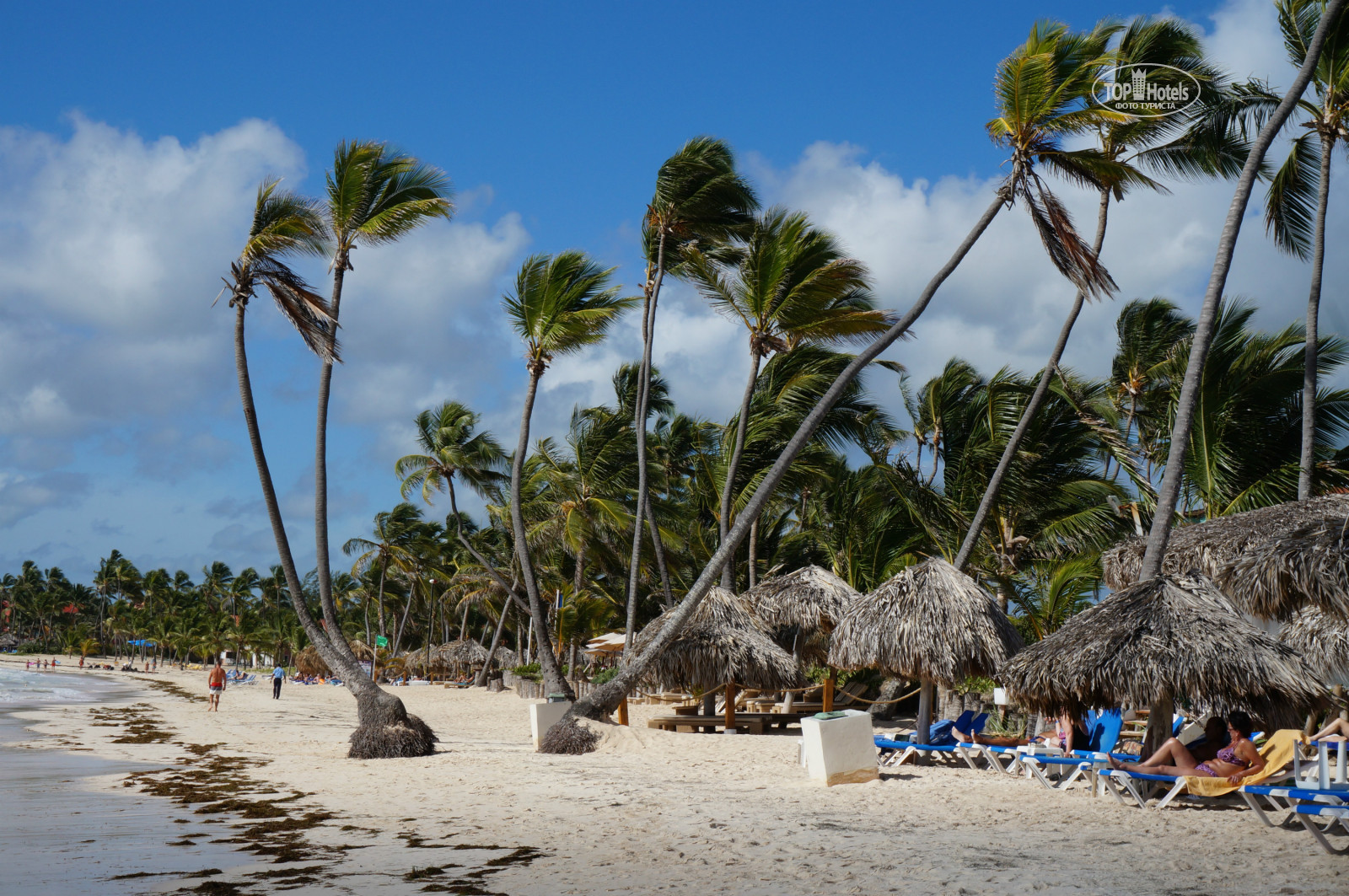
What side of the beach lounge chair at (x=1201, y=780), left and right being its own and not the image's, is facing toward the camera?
left

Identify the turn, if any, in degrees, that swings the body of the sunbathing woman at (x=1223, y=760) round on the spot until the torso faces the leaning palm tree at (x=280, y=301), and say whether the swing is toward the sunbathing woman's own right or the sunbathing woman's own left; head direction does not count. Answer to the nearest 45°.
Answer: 0° — they already face it

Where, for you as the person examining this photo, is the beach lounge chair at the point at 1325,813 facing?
facing to the left of the viewer

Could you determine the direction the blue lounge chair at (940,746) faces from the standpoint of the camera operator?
facing to the left of the viewer

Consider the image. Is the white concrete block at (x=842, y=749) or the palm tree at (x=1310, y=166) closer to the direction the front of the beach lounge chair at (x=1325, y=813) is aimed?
the white concrete block

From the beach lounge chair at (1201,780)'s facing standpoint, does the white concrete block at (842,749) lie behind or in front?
in front

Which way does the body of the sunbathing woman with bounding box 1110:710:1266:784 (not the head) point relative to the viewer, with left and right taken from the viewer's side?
facing to the left of the viewer

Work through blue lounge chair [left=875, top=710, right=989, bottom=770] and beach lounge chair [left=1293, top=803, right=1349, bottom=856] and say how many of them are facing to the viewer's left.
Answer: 2

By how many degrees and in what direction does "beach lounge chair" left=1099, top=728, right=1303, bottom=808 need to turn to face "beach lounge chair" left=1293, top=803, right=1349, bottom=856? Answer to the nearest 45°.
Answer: approximately 135° to its left

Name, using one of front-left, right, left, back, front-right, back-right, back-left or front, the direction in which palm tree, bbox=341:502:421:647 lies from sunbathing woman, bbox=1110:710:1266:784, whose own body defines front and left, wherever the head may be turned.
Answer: front-right

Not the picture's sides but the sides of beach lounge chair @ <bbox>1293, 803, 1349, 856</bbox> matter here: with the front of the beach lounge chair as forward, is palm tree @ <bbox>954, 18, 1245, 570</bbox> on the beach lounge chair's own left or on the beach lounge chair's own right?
on the beach lounge chair's own right

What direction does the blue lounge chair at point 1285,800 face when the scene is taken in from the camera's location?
facing to the left of the viewer

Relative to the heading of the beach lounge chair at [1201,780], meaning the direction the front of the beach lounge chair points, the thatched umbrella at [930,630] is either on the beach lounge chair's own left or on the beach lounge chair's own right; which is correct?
on the beach lounge chair's own right
